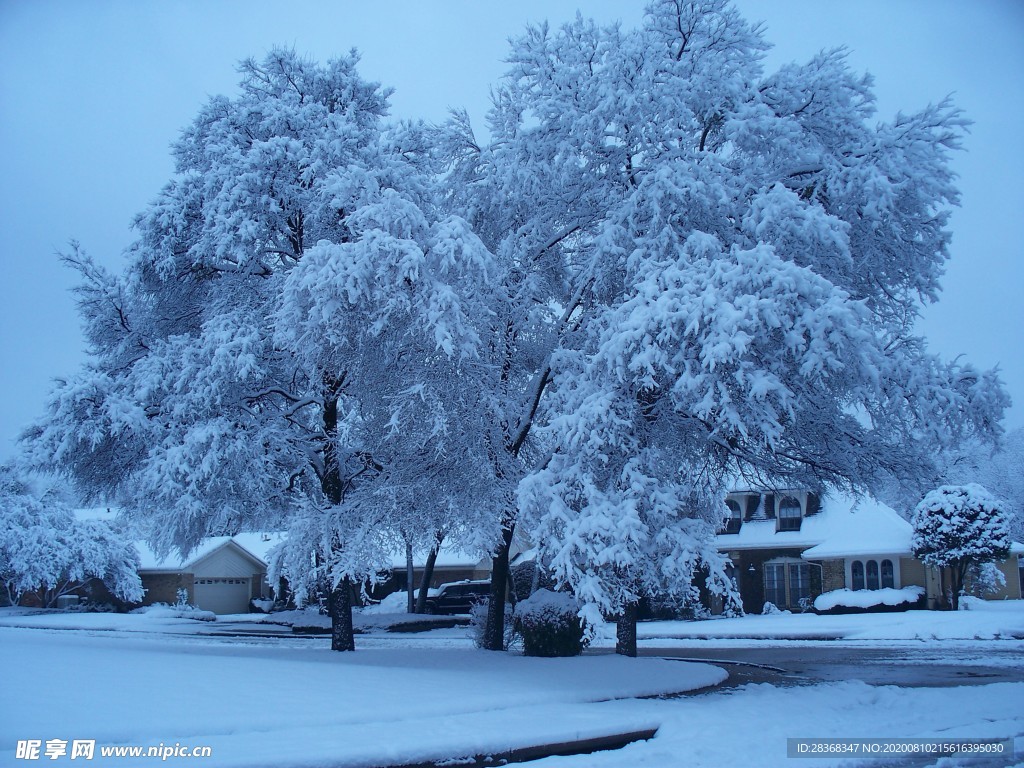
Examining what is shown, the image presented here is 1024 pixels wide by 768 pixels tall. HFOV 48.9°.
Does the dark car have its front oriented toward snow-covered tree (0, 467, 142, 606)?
yes

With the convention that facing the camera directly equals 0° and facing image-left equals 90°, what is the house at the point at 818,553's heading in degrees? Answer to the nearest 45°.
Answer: approximately 0°

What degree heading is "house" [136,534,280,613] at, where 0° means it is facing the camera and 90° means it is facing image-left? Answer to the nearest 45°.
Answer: approximately 0°

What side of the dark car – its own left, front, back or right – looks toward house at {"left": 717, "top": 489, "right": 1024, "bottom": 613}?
back

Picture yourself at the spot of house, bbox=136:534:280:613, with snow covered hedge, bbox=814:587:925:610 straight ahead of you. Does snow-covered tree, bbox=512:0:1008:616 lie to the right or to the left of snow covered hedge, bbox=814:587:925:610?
right

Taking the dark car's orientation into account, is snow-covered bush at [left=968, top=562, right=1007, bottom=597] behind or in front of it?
behind

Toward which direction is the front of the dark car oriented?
to the viewer's left

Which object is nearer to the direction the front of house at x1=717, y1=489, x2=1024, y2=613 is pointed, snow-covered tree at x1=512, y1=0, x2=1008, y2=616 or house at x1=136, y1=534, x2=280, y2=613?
the snow-covered tree

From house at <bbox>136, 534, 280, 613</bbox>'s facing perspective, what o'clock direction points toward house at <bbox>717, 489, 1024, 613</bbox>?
house at <bbox>717, 489, 1024, 613</bbox> is roughly at 10 o'clock from house at <bbox>136, 534, 280, 613</bbox>.

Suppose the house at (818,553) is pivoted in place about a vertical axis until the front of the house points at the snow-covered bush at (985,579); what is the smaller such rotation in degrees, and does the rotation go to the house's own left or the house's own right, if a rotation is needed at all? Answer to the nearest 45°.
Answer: approximately 90° to the house's own left
